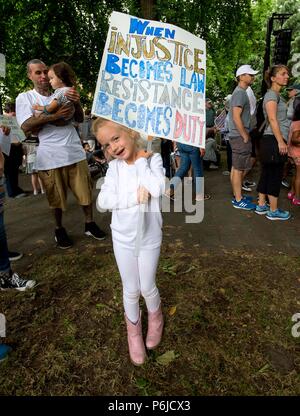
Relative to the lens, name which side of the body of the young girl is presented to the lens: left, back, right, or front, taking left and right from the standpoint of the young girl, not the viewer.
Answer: front
